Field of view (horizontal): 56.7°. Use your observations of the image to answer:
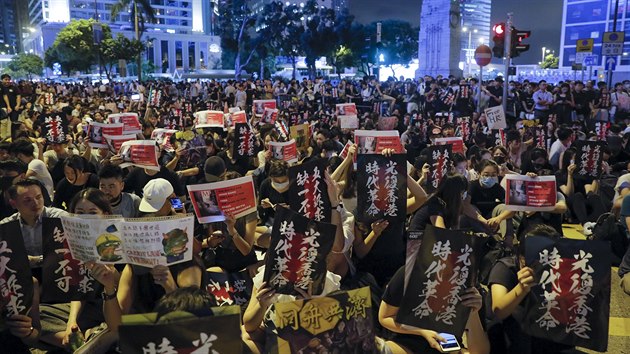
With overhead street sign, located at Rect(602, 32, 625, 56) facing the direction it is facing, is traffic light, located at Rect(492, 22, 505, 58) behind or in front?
in front

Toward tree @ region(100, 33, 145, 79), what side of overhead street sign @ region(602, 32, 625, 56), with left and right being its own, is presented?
right

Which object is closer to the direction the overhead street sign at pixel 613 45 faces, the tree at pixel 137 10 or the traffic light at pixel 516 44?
the traffic light

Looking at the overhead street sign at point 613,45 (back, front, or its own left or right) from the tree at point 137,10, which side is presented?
right

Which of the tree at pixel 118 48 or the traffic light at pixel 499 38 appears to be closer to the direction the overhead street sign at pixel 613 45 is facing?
the traffic light

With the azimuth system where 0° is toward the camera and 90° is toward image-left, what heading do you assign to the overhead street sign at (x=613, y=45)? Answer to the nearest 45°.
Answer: approximately 0°
